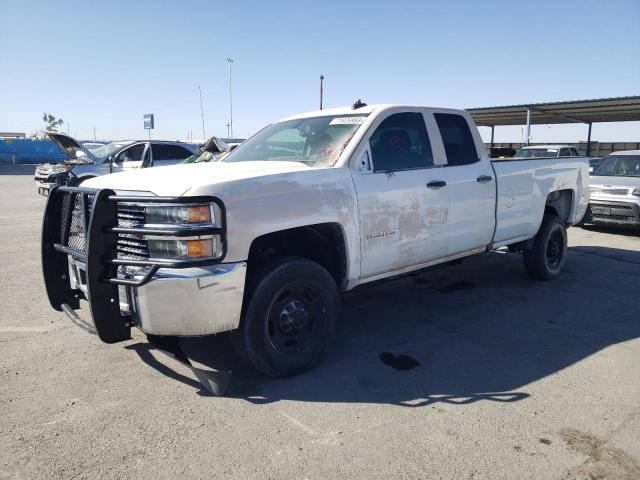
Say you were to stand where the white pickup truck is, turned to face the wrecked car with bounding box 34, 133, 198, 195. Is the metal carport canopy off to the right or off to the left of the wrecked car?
right

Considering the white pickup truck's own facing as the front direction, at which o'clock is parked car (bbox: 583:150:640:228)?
The parked car is roughly at 6 o'clock from the white pickup truck.

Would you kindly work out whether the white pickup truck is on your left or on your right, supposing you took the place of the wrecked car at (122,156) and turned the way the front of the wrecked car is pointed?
on your left

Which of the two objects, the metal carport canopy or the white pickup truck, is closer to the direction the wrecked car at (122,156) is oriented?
the white pickup truck

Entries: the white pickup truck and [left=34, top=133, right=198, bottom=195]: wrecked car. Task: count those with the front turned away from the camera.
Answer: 0

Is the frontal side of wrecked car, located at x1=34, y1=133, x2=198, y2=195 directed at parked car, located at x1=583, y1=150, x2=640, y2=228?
no

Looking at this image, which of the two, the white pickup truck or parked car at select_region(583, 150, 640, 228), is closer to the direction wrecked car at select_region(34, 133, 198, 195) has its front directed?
the white pickup truck

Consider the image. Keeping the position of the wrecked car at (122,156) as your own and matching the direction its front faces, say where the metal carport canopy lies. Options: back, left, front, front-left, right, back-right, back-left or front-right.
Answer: back-left

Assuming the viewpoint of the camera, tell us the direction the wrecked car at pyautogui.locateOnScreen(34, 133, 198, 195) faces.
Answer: facing the viewer and to the left of the viewer

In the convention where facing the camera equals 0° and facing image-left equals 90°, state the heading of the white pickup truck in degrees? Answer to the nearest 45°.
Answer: approximately 45°

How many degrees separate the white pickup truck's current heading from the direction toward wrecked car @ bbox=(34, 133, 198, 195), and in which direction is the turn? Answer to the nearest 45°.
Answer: approximately 90° to its right

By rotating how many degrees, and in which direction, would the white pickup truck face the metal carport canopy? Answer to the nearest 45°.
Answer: approximately 180°

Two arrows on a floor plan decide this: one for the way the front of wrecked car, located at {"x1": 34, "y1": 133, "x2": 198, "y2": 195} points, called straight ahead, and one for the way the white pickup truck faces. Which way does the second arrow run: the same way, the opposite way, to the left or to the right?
the same way
